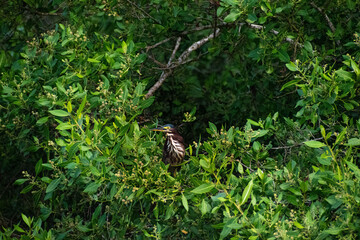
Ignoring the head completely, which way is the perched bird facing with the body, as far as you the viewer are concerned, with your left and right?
facing the viewer and to the left of the viewer
